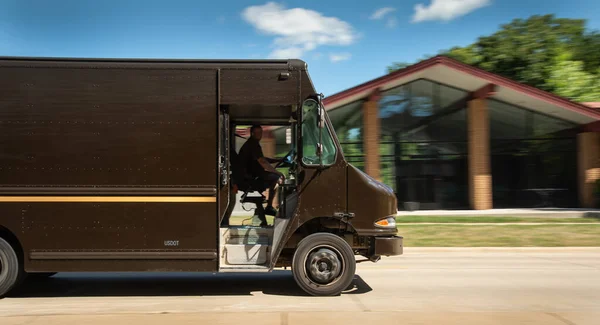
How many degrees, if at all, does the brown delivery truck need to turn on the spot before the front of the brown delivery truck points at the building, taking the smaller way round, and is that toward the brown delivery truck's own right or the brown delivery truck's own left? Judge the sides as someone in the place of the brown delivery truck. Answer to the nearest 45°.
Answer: approximately 45° to the brown delivery truck's own left

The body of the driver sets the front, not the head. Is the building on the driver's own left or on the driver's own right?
on the driver's own left

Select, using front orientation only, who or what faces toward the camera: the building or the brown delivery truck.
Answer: the building

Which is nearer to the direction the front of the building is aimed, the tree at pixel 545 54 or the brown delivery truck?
the brown delivery truck

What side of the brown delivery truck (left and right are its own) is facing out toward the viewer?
right

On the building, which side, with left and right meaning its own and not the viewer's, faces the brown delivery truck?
front

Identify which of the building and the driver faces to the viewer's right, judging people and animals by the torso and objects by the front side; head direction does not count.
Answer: the driver

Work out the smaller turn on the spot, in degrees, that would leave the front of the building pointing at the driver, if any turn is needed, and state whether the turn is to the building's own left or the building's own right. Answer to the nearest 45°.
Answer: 0° — it already faces them

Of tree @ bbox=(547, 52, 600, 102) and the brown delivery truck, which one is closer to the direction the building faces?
the brown delivery truck

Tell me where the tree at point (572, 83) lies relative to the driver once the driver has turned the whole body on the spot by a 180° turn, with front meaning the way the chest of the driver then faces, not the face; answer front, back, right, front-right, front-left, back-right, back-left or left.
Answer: back-right

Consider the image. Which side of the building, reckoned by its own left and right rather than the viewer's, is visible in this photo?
front

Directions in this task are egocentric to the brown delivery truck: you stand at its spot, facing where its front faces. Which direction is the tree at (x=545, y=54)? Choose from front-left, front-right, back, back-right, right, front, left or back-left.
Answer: front-left

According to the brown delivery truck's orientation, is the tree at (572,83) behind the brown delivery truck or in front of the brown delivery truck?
in front

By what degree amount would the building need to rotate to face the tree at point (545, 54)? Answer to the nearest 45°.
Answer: approximately 180°

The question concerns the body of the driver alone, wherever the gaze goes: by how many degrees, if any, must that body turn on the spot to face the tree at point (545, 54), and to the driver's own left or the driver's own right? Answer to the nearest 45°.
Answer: approximately 45° to the driver's own left

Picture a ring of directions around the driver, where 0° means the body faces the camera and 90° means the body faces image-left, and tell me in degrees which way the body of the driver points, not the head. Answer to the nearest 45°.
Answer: approximately 270°
